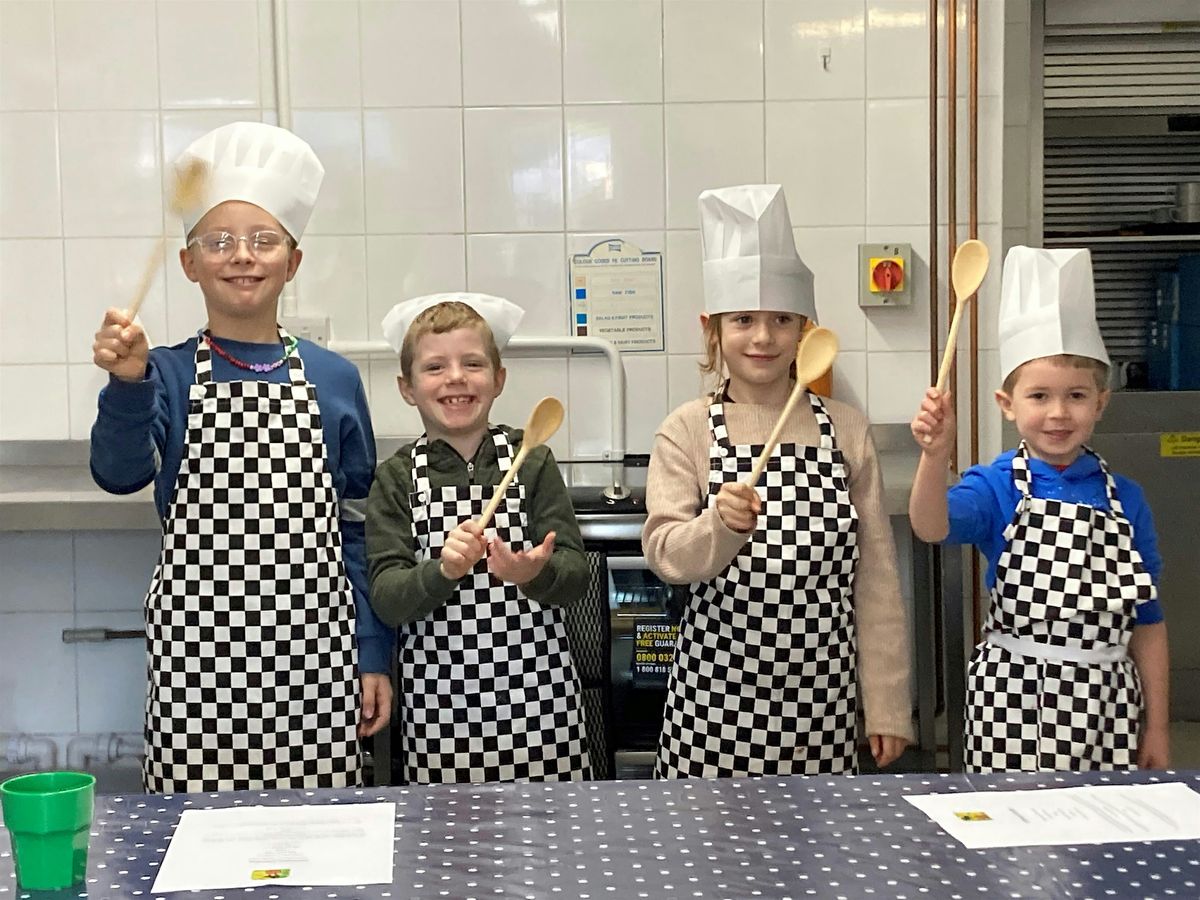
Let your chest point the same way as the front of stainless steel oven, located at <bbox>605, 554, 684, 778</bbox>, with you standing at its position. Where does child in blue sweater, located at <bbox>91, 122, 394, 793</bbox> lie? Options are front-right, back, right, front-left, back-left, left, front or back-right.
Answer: front-right

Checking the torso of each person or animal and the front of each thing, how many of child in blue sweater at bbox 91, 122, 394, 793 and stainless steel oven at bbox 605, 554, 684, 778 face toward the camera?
2

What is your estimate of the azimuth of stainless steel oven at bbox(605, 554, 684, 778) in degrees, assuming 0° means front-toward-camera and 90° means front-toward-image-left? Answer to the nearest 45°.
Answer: approximately 0°

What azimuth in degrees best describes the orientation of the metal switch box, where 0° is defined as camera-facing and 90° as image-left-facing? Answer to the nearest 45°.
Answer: approximately 0°

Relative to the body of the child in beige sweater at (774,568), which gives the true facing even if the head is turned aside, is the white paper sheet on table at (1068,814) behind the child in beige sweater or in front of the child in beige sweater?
in front

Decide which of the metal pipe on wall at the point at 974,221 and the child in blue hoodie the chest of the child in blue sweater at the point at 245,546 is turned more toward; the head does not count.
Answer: the child in blue hoodie
